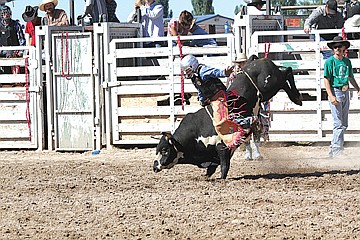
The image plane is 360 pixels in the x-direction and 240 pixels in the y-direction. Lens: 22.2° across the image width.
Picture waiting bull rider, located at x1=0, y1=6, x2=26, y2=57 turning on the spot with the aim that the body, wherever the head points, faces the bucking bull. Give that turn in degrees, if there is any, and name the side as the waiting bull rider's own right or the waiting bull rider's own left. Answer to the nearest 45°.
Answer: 0° — they already face it

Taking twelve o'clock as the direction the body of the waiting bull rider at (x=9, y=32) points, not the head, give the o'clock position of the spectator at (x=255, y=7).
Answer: the spectator at (x=255, y=7) is roughly at 10 o'clock from the waiting bull rider at (x=9, y=32).

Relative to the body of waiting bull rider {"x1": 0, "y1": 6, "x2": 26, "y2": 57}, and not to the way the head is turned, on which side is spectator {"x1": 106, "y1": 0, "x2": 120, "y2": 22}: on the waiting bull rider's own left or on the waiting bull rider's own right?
on the waiting bull rider's own left

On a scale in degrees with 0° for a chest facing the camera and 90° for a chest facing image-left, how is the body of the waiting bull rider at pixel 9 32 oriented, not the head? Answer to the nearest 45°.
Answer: approximately 0°

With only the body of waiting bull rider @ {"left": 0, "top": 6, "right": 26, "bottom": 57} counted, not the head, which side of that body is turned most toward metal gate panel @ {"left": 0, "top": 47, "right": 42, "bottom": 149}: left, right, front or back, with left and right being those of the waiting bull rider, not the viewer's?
front

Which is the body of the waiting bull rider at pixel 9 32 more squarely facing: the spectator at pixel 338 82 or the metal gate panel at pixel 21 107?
the metal gate panel

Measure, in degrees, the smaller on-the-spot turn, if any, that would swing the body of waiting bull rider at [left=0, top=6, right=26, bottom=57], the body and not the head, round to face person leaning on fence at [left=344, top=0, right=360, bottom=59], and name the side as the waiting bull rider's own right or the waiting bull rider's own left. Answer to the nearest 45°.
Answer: approximately 45° to the waiting bull rider's own left

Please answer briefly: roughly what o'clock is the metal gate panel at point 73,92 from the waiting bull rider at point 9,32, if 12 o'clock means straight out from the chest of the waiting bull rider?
The metal gate panel is roughly at 11 o'clock from the waiting bull rider.

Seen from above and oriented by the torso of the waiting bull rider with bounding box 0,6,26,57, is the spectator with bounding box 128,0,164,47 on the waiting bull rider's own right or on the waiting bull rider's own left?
on the waiting bull rider's own left
